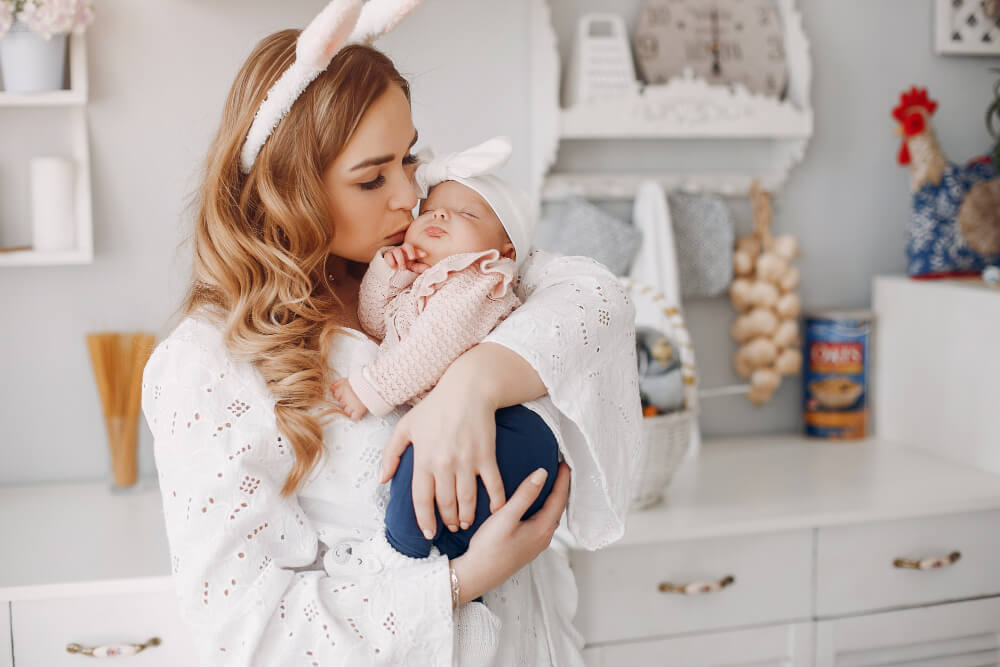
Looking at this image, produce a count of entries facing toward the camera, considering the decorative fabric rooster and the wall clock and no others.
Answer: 1

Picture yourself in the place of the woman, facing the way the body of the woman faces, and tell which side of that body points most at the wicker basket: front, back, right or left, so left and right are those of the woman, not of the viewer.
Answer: left

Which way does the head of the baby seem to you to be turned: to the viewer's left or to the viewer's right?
to the viewer's left

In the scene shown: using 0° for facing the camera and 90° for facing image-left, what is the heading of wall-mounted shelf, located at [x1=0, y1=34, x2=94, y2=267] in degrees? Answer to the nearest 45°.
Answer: approximately 0°

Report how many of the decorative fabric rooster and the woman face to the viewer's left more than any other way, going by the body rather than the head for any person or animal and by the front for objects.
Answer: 1

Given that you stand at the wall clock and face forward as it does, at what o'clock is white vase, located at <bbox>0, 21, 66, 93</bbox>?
The white vase is roughly at 2 o'clock from the wall clock.

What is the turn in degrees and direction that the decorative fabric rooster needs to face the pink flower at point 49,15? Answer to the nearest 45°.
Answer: approximately 45° to its left

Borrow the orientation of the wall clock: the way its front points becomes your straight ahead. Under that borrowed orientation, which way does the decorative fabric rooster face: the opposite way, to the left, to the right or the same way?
to the right

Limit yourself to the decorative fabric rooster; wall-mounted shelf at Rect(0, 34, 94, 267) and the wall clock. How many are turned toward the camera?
2

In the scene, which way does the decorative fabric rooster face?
to the viewer's left
